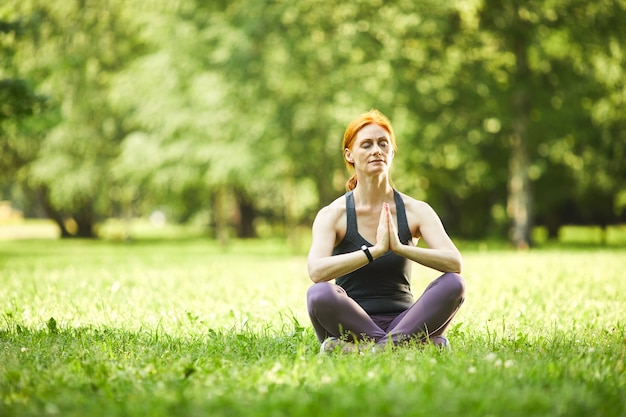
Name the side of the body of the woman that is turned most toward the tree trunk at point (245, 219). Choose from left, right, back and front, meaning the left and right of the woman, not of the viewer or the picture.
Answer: back

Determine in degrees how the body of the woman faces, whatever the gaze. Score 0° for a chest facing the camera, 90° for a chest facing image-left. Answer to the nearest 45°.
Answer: approximately 0°

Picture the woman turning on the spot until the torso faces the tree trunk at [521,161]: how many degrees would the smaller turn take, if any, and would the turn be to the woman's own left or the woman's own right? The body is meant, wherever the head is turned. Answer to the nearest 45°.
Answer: approximately 180°
